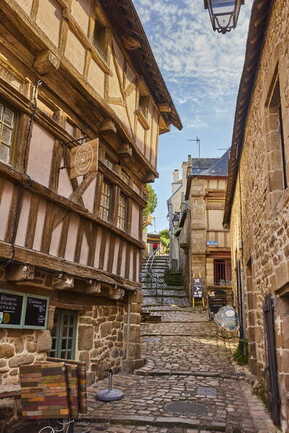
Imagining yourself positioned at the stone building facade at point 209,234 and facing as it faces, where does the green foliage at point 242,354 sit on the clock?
The green foliage is roughly at 12 o'clock from the stone building facade.

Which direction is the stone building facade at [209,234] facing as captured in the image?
toward the camera

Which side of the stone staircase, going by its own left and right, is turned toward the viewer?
front

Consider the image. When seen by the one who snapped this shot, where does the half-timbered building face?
facing the viewer and to the right of the viewer

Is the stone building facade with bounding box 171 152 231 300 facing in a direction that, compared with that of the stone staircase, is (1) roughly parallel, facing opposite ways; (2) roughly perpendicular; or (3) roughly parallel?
roughly parallel

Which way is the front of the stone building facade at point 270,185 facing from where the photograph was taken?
facing to the left of the viewer

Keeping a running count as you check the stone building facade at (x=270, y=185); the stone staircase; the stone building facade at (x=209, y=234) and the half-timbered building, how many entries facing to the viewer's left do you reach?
1

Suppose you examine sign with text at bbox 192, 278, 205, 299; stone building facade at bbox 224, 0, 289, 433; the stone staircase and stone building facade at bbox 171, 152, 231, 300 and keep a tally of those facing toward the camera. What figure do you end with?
3

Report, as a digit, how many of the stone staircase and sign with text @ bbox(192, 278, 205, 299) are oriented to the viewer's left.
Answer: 0

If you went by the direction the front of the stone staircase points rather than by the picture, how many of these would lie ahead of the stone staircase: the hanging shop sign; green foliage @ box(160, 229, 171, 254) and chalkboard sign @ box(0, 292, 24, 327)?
2

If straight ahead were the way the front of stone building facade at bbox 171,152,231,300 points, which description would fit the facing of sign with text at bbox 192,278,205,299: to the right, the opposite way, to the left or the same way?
the same way

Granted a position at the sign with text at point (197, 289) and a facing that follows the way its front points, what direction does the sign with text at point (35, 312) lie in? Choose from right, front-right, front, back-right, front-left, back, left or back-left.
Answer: front

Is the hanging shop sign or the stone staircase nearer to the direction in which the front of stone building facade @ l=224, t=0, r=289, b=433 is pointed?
the hanging shop sign

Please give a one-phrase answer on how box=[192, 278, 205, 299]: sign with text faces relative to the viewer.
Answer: facing the viewer

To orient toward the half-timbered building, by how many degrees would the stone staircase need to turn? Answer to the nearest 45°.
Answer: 0° — it already faces it

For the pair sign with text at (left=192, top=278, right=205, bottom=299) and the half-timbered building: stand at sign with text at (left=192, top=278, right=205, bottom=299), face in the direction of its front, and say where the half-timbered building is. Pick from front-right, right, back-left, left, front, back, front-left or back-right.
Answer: front

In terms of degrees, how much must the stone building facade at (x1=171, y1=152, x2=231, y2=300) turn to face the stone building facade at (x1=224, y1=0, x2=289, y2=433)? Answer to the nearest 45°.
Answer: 0° — it already faces it
